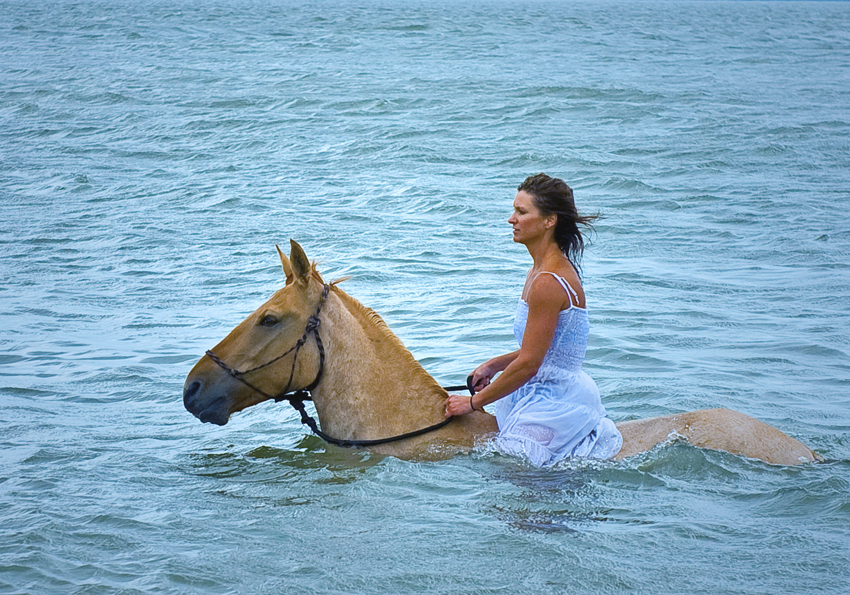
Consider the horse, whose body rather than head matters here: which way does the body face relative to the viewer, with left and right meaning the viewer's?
facing to the left of the viewer

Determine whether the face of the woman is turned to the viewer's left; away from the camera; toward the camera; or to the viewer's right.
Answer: to the viewer's left

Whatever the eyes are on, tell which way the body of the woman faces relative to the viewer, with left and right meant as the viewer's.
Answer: facing to the left of the viewer
